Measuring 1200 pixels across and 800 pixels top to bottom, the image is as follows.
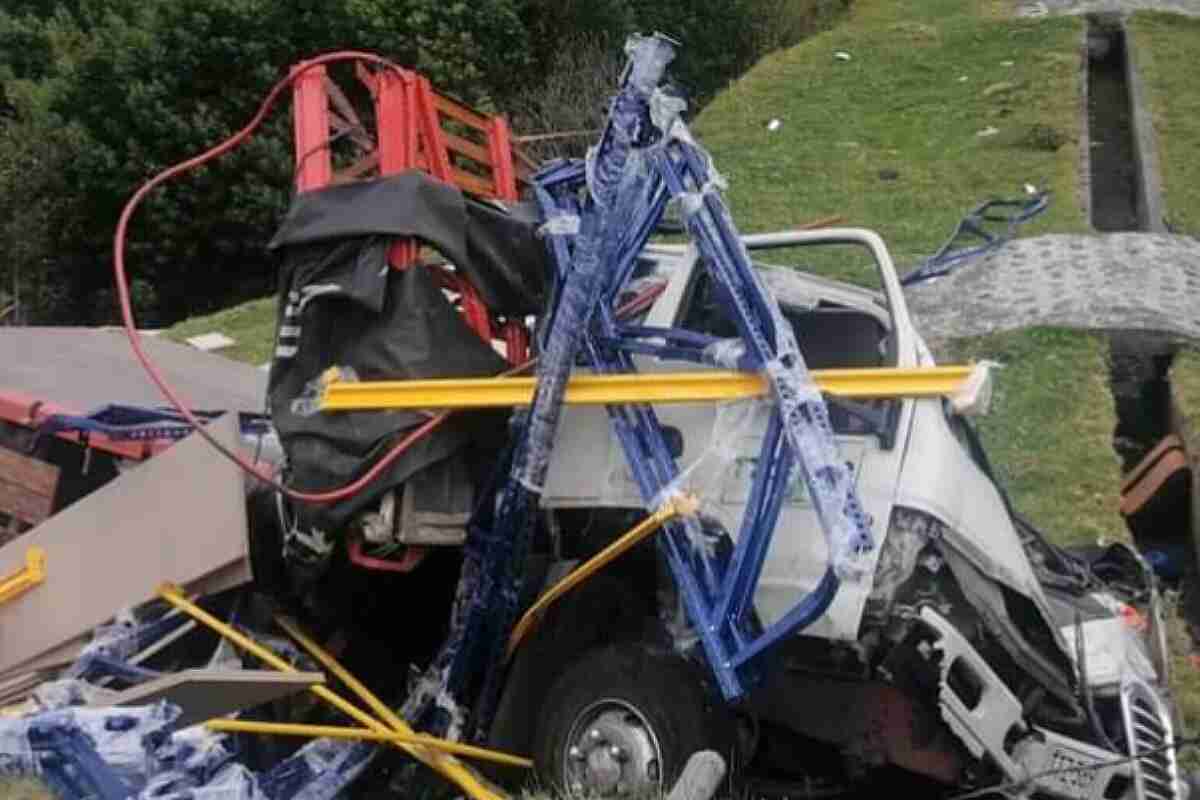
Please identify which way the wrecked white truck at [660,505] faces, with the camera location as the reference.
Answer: facing to the right of the viewer

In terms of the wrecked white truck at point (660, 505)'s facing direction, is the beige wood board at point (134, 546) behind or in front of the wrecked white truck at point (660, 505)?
behind

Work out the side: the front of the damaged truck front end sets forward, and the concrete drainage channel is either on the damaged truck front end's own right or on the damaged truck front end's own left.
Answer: on the damaged truck front end's own left

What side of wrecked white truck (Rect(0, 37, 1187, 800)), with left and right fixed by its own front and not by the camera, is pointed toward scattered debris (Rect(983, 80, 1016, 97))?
left

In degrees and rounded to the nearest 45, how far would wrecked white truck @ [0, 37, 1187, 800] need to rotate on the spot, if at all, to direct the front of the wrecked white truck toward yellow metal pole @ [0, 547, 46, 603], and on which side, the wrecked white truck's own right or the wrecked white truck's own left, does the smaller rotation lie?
approximately 180°

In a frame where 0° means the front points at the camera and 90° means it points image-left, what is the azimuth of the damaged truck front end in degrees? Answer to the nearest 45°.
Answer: approximately 270°

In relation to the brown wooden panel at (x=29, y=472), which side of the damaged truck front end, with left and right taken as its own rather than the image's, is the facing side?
back

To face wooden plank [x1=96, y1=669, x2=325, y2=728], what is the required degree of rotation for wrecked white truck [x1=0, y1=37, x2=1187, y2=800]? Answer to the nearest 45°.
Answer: approximately 135° to its right

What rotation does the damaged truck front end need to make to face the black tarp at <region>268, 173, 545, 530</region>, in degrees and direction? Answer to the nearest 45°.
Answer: approximately 180°
